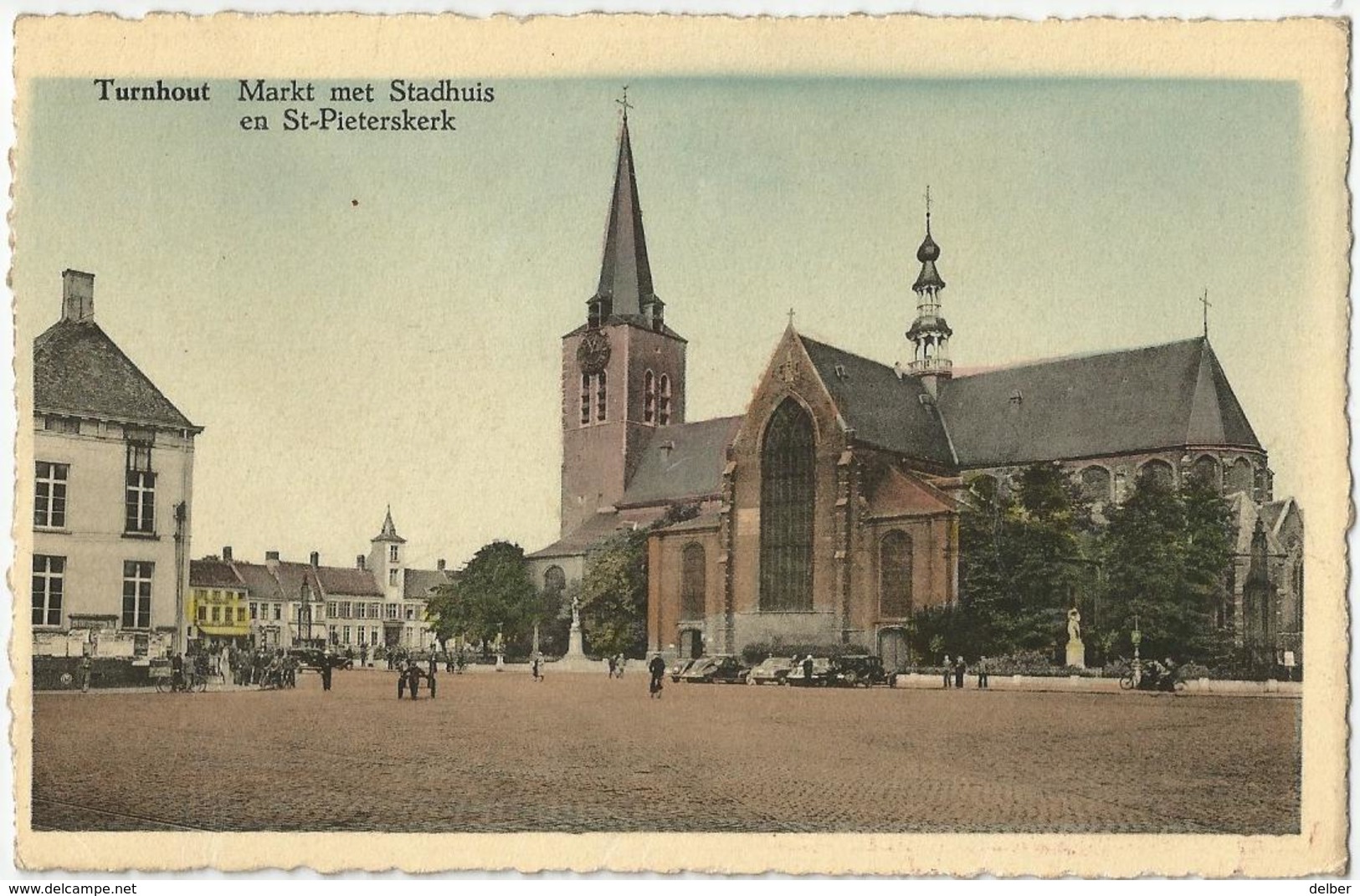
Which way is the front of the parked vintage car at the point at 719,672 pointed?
to the viewer's left

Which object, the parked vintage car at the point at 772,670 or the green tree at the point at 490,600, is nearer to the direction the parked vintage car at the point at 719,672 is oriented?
the green tree
